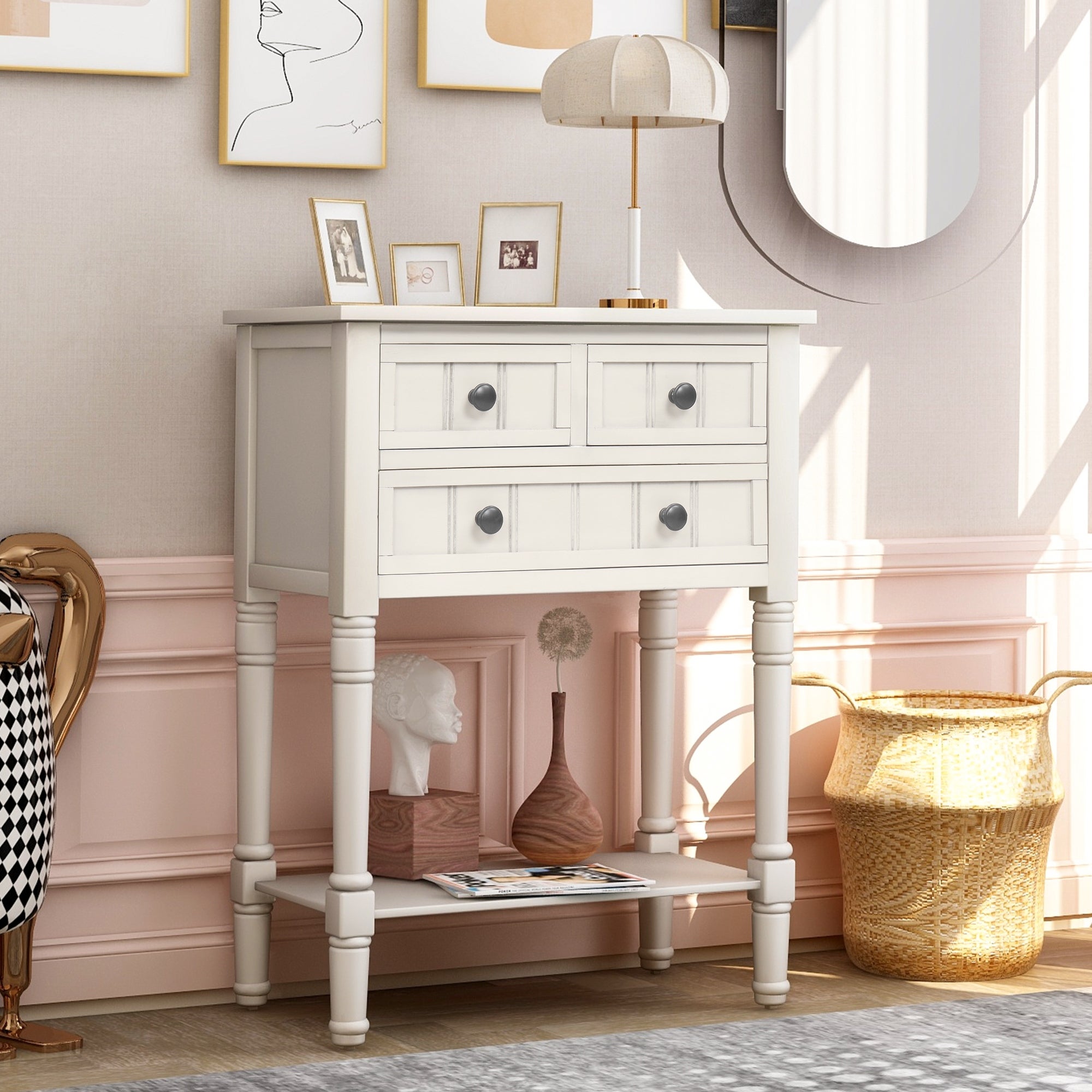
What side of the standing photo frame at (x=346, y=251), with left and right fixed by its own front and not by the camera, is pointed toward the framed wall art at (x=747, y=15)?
left

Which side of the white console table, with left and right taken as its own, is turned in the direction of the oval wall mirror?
left

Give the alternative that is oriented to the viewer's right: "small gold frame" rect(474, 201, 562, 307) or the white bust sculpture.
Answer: the white bust sculpture

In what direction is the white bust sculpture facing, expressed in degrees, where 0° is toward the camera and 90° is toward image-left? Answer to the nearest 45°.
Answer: approximately 270°

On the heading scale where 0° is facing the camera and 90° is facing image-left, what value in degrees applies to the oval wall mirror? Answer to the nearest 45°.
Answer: approximately 0°
